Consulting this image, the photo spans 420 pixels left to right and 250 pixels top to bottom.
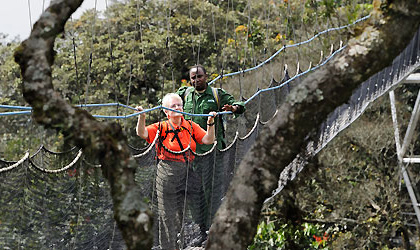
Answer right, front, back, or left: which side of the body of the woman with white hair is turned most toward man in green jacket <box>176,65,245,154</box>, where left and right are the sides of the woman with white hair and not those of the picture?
back

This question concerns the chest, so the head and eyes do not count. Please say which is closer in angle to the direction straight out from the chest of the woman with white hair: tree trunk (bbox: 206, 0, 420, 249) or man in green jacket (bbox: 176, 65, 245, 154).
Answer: the tree trunk

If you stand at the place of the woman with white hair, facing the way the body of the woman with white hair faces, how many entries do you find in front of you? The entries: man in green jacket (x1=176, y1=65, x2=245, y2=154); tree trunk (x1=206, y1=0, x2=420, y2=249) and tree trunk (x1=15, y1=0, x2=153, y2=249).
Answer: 2

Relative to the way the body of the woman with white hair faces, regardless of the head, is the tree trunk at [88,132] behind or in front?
in front

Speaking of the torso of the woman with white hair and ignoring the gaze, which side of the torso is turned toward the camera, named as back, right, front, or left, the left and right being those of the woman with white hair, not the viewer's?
front

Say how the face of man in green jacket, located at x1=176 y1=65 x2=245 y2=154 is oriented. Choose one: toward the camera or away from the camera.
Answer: toward the camera

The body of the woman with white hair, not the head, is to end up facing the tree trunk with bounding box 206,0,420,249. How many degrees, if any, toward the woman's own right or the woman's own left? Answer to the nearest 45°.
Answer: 0° — they already face it
